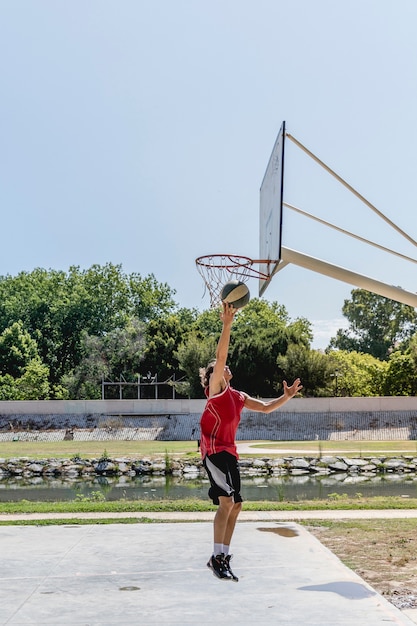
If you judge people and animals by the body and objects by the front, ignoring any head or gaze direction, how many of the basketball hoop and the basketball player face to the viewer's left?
1

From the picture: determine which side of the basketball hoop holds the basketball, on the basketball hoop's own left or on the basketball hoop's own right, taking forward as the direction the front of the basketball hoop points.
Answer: on the basketball hoop's own left

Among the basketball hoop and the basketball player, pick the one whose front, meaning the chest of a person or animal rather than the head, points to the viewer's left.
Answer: the basketball hoop

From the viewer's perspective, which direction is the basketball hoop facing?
to the viewer's left
